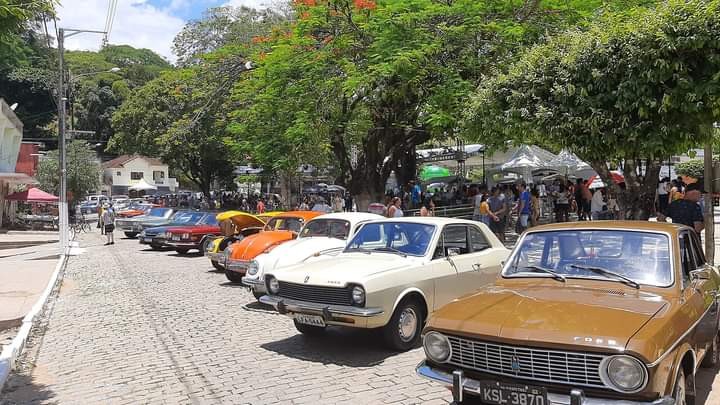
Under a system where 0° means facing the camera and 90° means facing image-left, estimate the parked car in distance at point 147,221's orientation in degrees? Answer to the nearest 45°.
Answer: approximately 45°

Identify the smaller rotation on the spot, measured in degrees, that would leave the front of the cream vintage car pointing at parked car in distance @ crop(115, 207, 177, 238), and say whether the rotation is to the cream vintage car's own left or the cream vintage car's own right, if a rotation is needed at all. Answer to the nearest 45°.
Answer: approximately 90° to the cream vintage car's own right

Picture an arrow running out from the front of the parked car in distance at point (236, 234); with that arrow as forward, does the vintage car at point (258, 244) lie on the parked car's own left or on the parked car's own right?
on the parked car's own left

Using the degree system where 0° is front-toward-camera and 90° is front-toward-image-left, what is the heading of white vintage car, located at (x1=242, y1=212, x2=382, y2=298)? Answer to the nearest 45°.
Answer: approximately 45°

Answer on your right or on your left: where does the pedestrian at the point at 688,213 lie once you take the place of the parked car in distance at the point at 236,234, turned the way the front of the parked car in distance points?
on your left

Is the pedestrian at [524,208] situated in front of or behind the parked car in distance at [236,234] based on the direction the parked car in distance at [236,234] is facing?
behind
